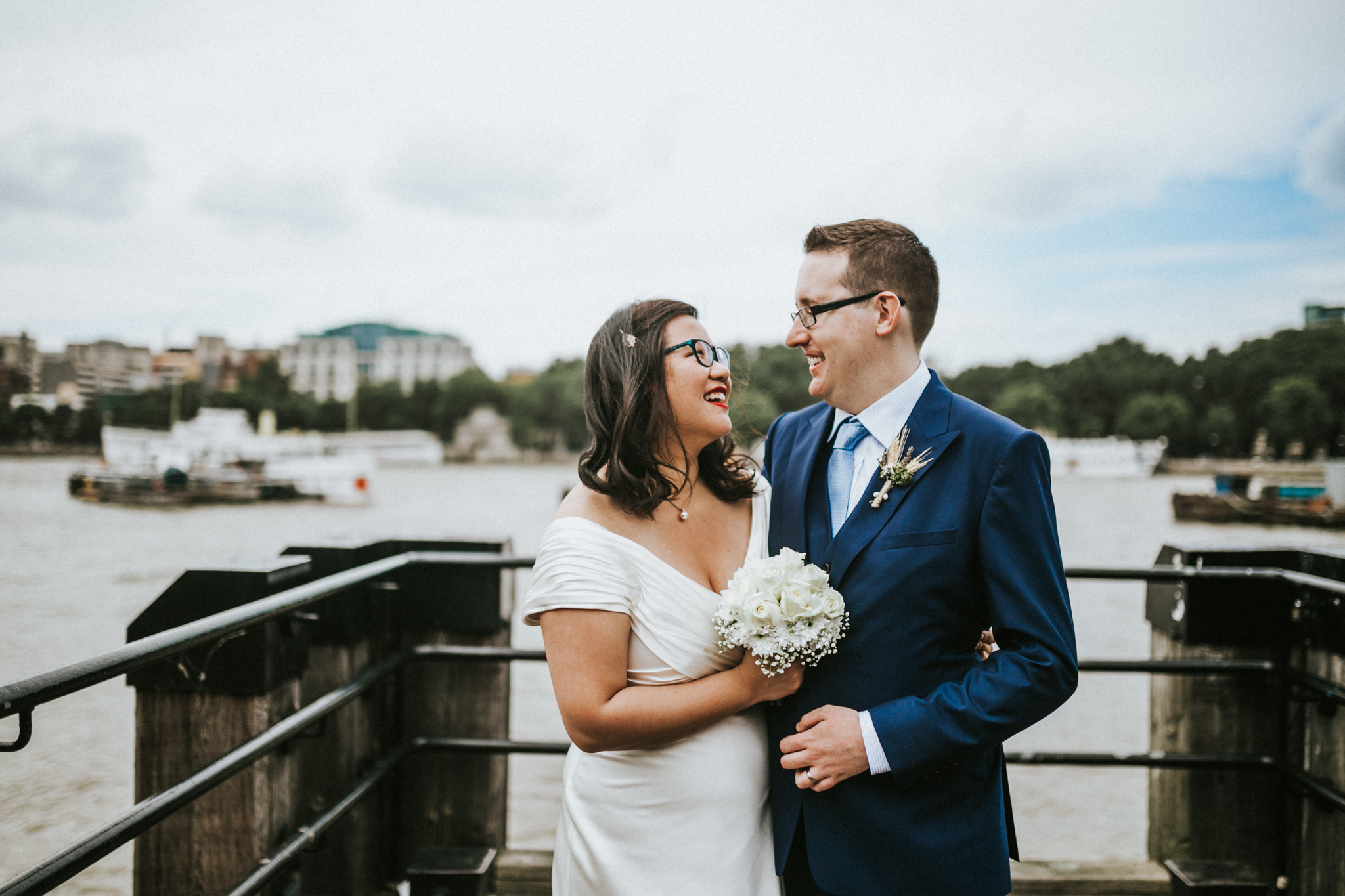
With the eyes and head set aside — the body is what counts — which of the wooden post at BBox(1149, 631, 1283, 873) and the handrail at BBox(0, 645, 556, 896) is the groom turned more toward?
the handrail

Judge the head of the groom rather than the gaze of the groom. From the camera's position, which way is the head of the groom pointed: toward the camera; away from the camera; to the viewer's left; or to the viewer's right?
to the viewer's left

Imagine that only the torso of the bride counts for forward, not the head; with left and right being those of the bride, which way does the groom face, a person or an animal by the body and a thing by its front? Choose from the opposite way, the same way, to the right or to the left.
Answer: to the right

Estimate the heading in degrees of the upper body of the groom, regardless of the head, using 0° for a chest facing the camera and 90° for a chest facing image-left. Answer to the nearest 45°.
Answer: approximately 45°

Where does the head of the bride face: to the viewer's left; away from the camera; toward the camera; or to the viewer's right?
to the viewer's right
